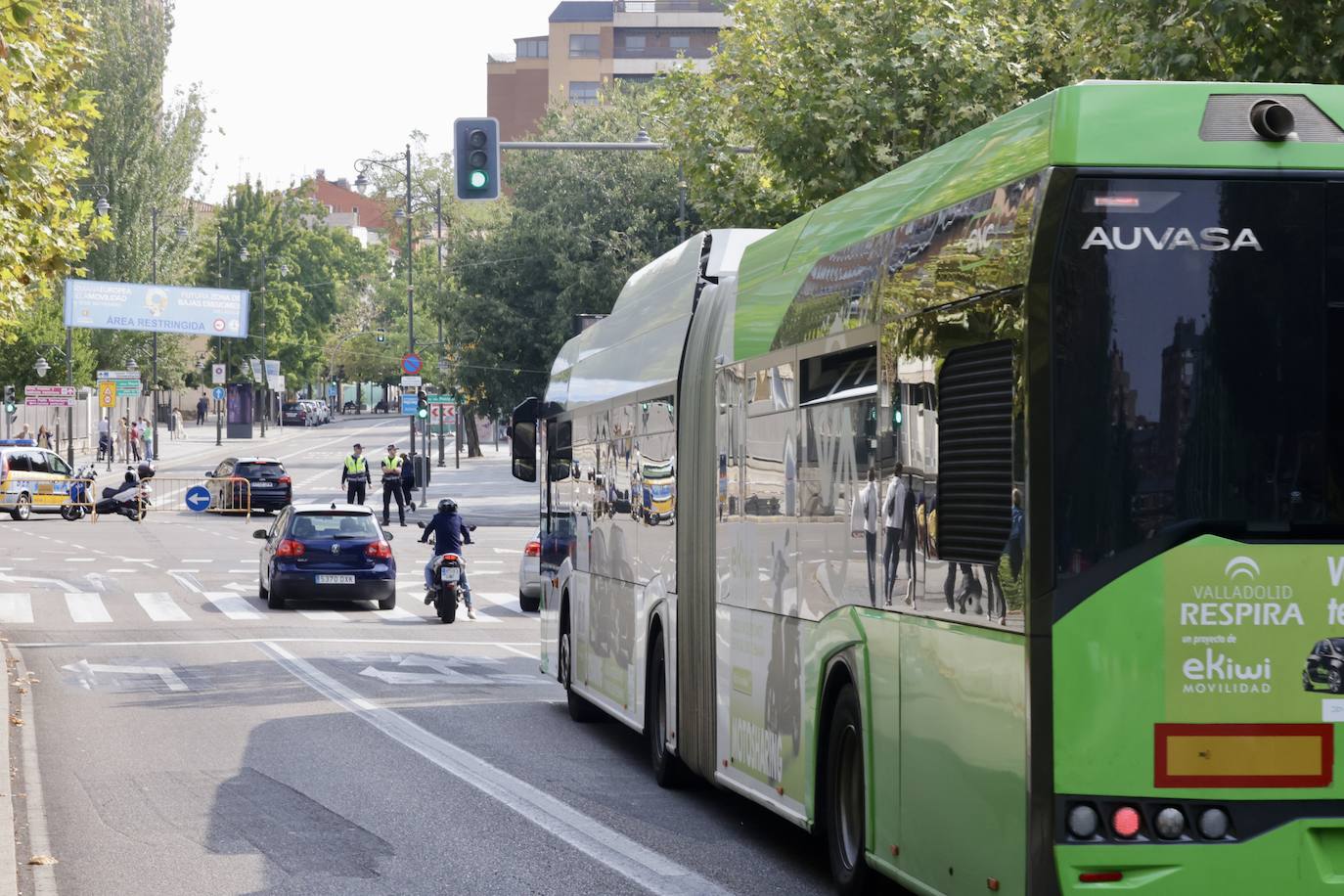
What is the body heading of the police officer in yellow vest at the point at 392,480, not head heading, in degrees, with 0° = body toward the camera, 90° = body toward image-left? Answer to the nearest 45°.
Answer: approximately 0°

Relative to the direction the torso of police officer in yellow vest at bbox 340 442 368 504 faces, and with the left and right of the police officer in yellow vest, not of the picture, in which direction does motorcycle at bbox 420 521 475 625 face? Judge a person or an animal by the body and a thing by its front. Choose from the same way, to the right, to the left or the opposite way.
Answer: the opposite way

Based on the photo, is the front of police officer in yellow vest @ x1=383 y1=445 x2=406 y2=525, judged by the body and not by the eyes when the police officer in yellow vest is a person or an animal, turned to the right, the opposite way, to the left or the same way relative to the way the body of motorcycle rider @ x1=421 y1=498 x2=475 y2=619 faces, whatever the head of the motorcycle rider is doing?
the opposite way

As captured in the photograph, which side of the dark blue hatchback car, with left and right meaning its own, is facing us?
back

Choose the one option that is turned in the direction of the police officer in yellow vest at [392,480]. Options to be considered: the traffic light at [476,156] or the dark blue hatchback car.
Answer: the dark blue hatchback car

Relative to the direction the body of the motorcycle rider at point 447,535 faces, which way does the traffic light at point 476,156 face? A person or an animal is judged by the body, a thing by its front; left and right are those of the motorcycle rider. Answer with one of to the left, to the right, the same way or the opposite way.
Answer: the opposite way

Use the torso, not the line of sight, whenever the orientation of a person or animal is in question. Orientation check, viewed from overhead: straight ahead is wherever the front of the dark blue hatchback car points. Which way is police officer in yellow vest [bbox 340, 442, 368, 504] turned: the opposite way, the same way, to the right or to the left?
the opposite way

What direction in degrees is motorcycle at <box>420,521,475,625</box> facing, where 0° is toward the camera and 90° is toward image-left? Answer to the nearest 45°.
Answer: approximately 180°

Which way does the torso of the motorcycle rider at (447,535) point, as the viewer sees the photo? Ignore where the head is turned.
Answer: away from the camera
